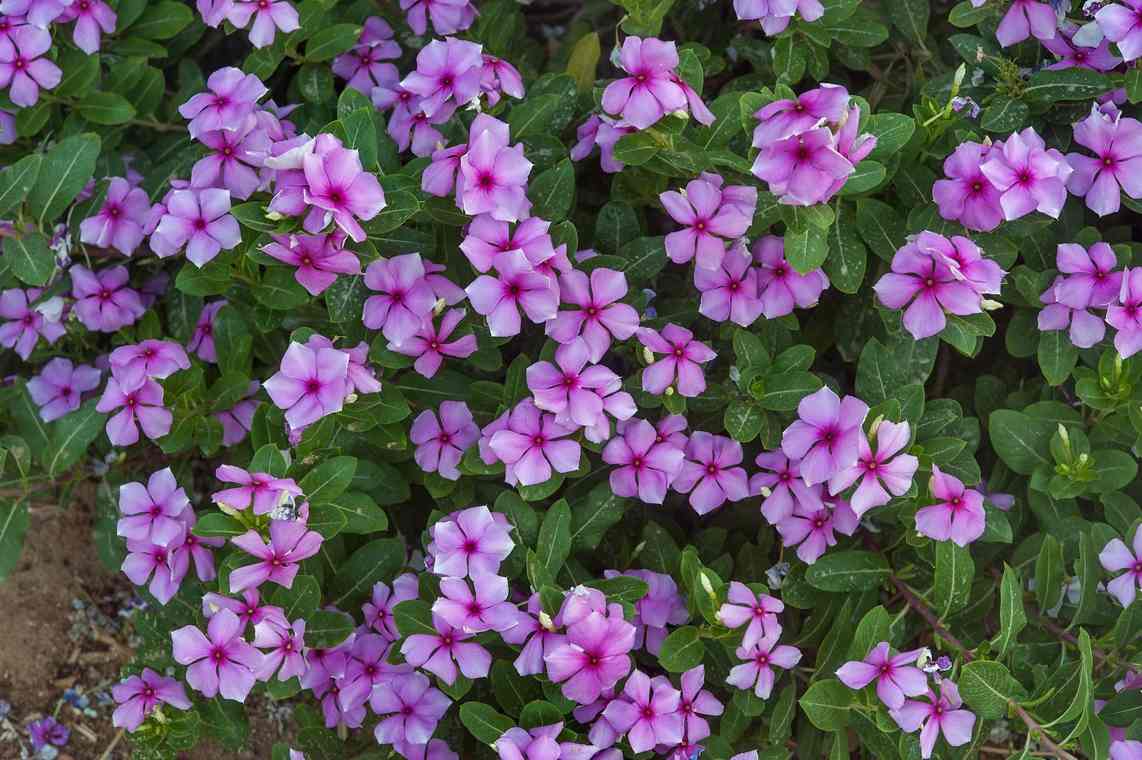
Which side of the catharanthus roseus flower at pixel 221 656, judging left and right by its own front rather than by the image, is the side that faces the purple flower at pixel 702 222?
left

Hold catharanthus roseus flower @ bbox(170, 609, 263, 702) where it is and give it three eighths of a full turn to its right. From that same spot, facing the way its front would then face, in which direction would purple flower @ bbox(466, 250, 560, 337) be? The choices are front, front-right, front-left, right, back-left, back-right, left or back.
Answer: back-right

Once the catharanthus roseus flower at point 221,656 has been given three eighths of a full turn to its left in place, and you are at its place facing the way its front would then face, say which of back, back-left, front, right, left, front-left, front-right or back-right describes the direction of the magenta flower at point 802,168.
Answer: front-right

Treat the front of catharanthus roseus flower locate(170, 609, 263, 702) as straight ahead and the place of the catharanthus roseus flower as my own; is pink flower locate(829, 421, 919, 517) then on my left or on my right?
on my left

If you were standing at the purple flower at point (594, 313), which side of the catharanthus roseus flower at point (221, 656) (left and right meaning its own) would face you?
left

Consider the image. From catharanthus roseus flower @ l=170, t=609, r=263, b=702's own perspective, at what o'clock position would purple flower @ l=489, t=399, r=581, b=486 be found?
The purple flower is roughly at 9 o'clock from the catharanthus roseus flower.

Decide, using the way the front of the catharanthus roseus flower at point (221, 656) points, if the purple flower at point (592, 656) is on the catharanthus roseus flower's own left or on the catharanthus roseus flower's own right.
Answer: on the catharanthus roseus flower's own left

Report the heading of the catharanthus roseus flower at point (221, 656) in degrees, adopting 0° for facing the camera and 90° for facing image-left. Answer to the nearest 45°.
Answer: approximately 0°

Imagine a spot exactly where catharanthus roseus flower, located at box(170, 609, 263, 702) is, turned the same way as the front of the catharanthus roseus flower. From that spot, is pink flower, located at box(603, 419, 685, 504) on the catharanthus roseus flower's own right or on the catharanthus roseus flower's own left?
on the catharanthus roseus flower's own left

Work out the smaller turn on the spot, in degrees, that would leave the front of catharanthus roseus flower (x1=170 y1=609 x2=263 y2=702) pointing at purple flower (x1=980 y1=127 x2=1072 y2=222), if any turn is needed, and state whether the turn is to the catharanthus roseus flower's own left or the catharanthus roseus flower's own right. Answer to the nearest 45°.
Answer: approximately 90° to the catharanthus roseus flower's own left
